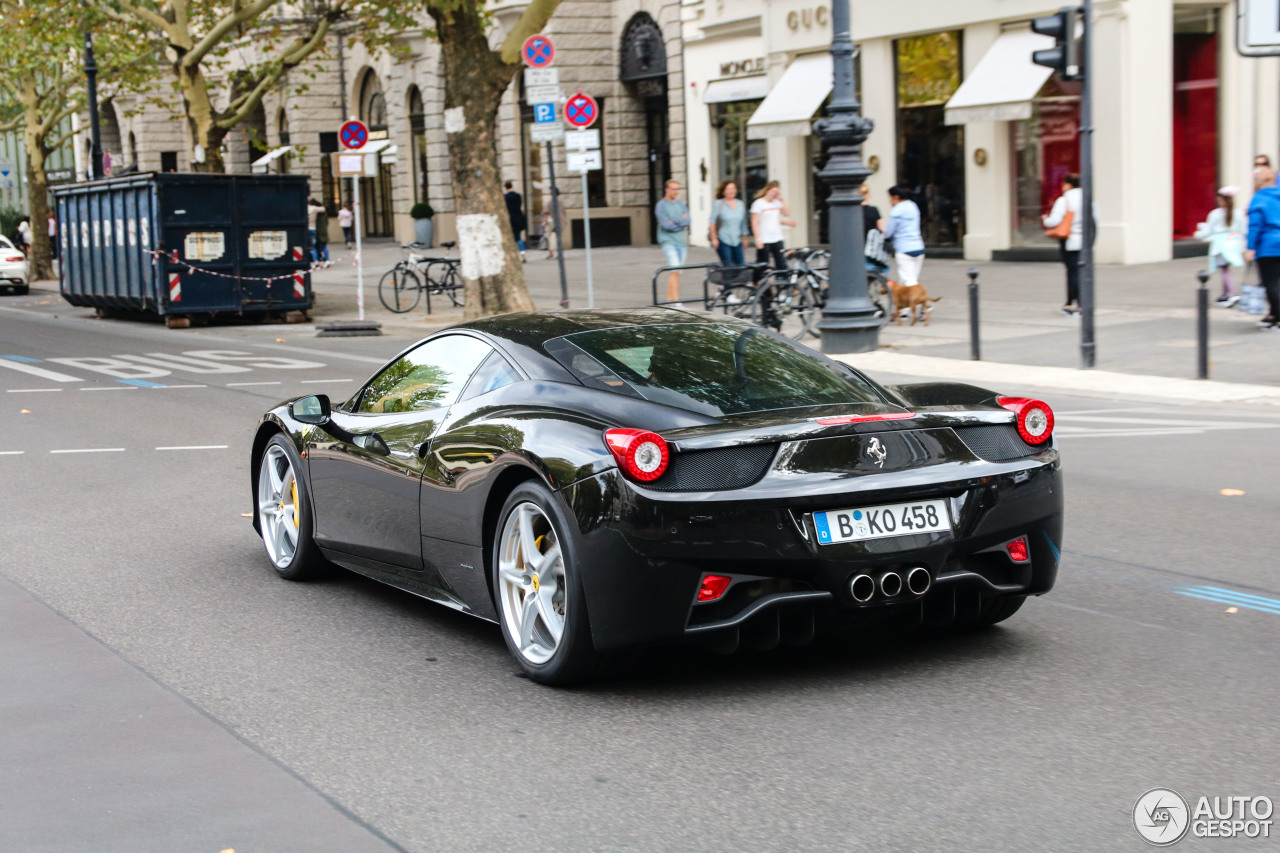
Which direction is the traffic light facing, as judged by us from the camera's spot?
facing to the left of the viewer

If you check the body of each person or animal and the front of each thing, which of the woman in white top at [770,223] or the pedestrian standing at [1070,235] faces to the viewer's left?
the pedestrian standing

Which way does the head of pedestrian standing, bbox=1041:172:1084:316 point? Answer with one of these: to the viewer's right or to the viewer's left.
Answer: to the viewer's left

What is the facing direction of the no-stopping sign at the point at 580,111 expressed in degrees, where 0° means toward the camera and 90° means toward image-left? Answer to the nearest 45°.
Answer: approximately 0°

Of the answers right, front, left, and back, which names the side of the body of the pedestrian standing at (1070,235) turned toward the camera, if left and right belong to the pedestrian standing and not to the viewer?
left

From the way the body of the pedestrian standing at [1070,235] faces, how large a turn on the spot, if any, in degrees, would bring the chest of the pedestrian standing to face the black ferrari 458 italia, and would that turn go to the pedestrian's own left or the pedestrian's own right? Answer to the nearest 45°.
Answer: approximately 90° to the pedestrian's own left

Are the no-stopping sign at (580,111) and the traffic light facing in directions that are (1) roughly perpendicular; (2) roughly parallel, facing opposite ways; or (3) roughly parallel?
roughly perpendicular
